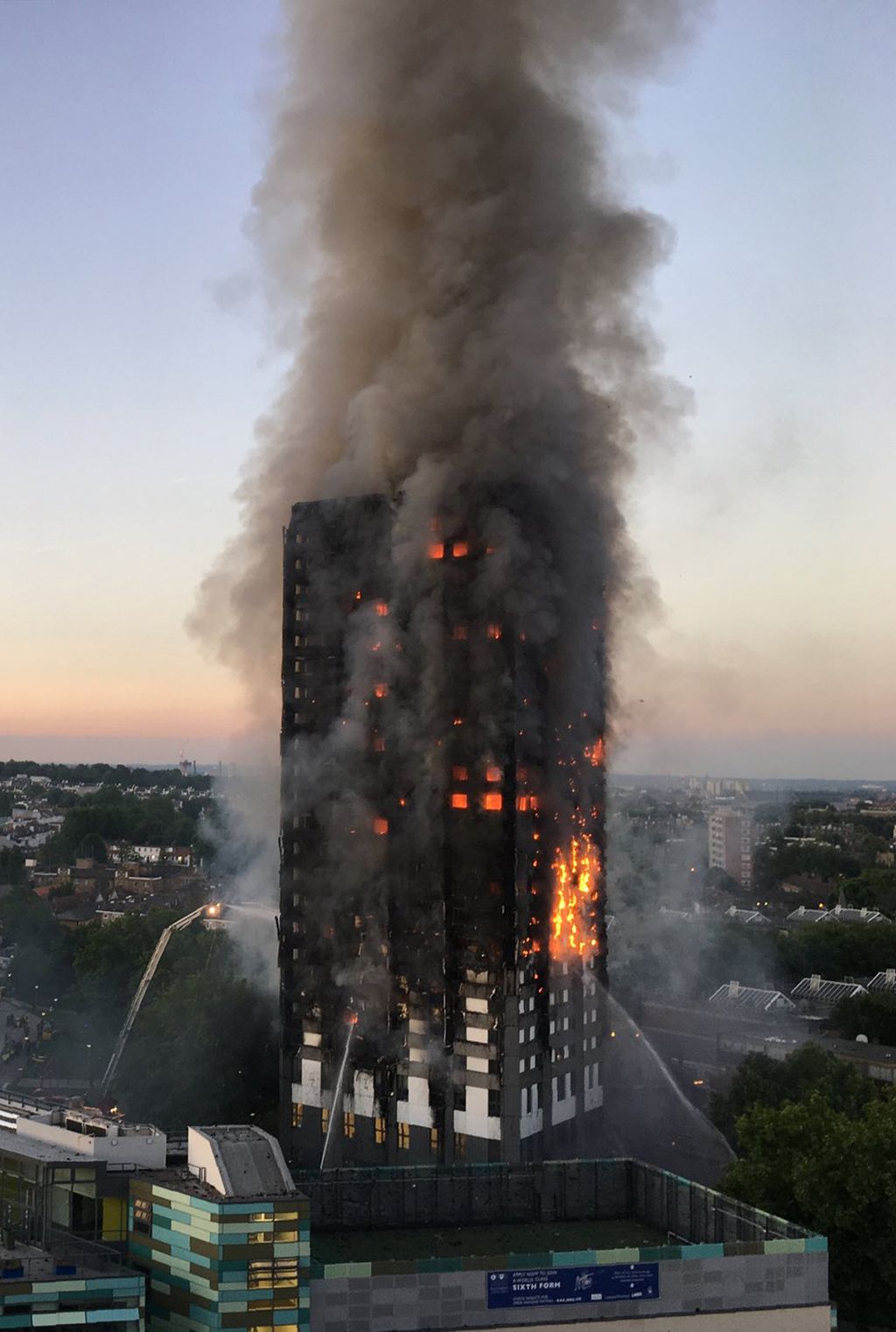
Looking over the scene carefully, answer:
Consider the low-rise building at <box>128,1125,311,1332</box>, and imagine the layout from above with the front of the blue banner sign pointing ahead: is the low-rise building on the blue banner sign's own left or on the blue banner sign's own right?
on the blue banner sign's own right

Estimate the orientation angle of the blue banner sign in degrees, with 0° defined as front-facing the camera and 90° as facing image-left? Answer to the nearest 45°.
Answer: approximately 0°

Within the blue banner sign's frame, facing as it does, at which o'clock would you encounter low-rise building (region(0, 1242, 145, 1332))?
The low-rise building is roughly at 2 o'clock from the blue banner sign.
